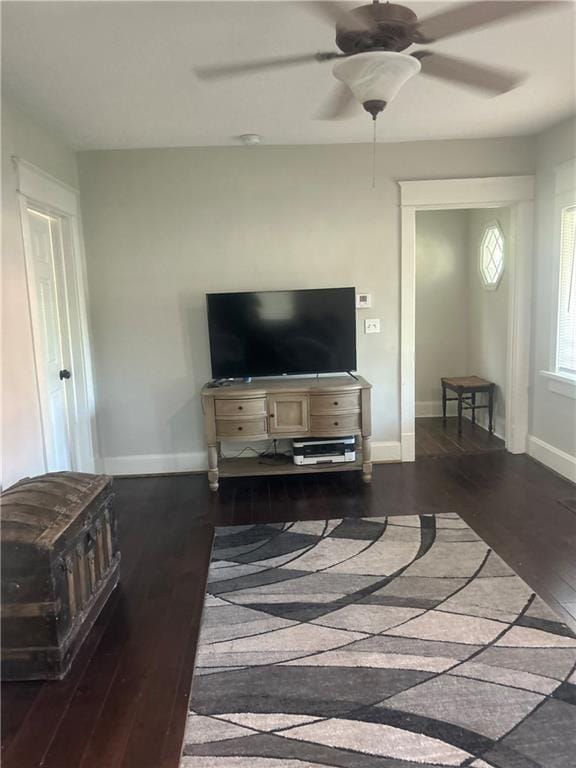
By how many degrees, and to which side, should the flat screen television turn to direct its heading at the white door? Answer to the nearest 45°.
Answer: approximately 90° to its right

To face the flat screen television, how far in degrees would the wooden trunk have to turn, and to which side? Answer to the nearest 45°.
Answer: approximately 45° to its left

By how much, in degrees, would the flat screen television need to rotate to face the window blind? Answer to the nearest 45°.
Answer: approximately 90° to its left

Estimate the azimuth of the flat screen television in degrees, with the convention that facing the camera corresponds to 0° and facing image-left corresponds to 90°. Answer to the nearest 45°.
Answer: approximately 0°

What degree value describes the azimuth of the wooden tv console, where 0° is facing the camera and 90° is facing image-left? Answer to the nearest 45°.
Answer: approximately 0°

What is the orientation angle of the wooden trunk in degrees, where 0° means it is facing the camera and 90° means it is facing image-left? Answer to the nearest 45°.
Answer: approximately 270°
